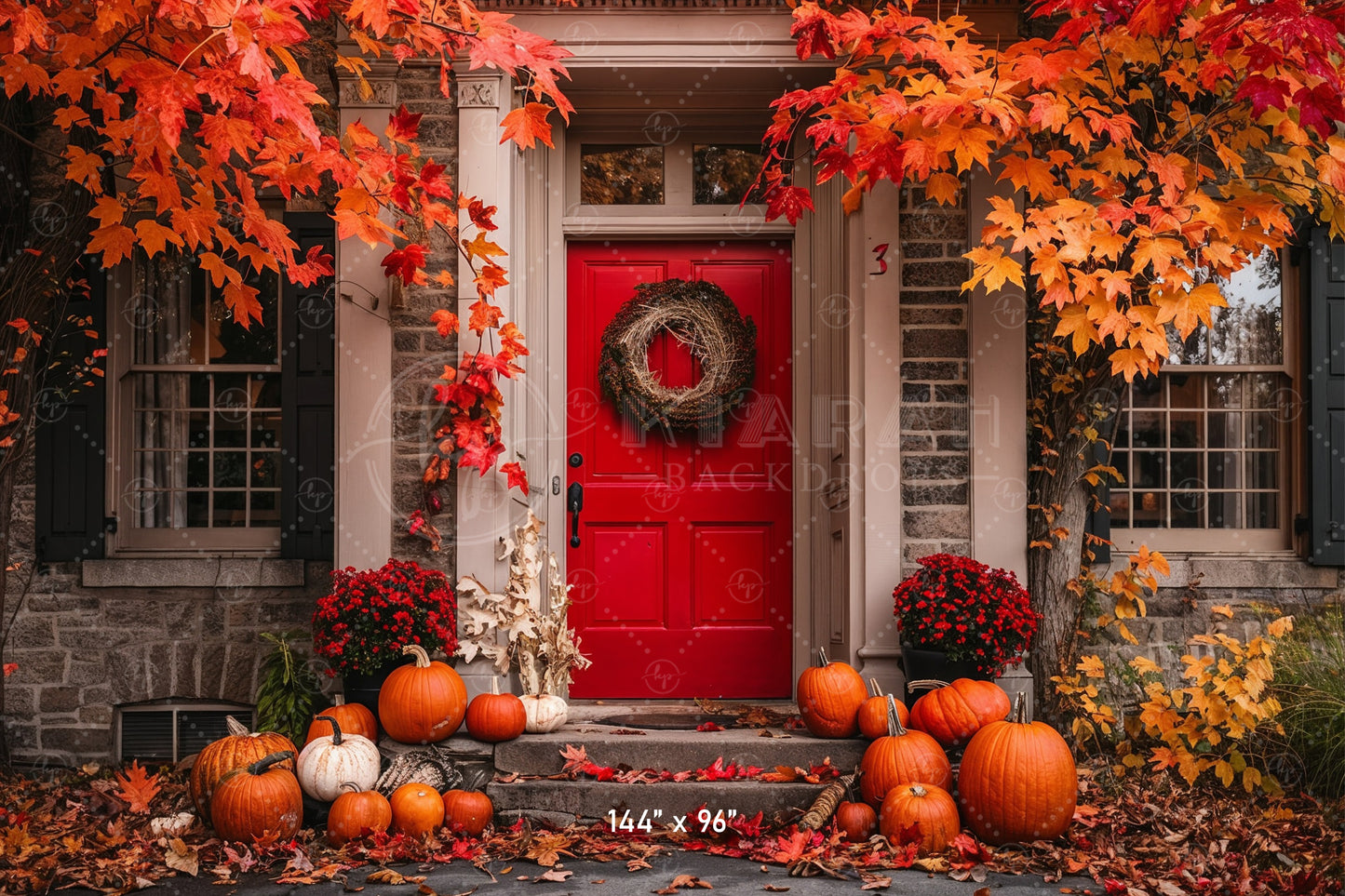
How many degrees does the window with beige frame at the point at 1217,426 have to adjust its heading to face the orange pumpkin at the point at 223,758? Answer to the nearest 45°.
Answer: approximately 45° to its right

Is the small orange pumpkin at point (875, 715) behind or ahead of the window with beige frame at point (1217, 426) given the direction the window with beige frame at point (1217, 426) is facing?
ahead

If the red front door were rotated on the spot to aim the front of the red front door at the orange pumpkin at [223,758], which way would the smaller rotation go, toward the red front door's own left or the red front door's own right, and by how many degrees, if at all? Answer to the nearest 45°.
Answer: approximately 45° to the red front door's own right

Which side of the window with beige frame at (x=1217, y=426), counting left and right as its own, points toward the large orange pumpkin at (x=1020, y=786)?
front

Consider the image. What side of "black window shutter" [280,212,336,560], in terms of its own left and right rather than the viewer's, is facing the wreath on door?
left

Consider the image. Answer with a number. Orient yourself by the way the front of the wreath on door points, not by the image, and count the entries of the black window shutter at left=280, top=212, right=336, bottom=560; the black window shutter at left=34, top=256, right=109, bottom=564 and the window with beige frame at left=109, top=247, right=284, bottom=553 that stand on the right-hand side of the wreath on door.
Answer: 3

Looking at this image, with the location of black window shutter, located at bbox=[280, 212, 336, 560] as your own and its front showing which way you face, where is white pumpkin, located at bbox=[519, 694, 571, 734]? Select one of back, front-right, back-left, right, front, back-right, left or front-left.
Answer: front-left

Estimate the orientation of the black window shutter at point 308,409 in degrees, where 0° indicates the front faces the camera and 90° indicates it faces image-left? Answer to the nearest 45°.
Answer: approximately 0°

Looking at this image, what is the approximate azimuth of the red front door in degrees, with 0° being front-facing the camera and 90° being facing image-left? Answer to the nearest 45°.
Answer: approximately 0°

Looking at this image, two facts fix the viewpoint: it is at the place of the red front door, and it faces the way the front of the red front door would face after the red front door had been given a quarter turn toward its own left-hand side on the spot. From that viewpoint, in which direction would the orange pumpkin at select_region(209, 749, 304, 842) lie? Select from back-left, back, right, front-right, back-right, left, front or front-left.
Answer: back-right

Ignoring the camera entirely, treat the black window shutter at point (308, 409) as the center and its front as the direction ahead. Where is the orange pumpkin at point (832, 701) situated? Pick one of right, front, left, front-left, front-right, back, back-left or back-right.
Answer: front-left
